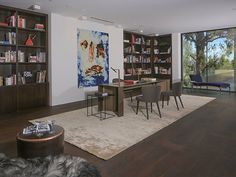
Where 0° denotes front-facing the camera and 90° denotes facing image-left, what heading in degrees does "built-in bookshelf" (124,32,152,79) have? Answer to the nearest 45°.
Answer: approximately 315°

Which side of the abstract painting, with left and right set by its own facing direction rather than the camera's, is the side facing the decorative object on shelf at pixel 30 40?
right

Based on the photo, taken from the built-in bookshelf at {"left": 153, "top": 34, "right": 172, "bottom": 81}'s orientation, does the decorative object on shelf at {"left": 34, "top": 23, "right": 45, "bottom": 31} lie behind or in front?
in front

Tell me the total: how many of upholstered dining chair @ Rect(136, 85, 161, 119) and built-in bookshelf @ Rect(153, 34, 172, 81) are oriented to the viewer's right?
0

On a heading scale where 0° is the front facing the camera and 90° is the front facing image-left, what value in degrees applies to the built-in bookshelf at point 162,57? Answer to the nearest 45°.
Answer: approximately 45°

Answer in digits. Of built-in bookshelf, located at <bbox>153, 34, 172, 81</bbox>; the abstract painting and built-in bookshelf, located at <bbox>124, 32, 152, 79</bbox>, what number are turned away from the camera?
0

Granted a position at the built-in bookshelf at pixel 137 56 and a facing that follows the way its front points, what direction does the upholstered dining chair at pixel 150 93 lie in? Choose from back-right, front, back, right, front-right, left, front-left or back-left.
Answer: front-right

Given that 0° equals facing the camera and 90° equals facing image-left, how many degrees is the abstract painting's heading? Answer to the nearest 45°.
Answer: approximately 315°

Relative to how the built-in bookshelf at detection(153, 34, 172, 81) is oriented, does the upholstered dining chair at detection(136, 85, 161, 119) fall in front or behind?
in front

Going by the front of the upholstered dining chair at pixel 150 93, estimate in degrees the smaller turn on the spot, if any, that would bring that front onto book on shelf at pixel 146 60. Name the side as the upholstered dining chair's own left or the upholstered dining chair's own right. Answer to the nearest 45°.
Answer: approximately 45° to the upholstered dining chair's own right

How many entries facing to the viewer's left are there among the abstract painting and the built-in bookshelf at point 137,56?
0

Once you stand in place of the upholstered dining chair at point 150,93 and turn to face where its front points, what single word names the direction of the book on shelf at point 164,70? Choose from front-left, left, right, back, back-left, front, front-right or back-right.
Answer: front-right

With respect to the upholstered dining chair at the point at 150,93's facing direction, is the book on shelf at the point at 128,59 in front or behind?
in front
